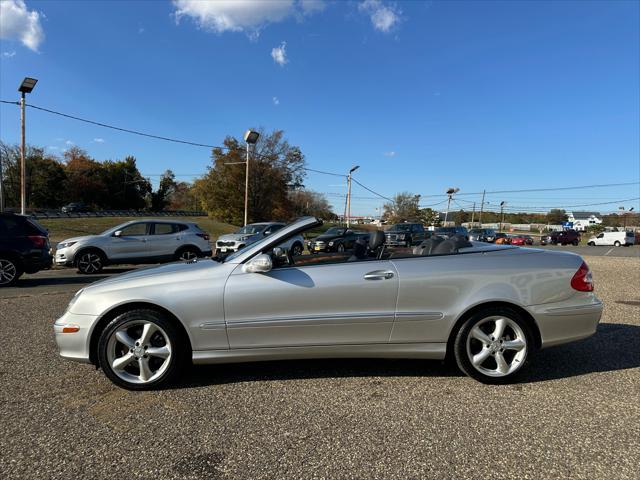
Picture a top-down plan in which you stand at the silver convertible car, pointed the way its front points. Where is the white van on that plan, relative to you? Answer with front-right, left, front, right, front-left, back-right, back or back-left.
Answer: back-right

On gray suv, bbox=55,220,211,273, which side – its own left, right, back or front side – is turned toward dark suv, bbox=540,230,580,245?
back

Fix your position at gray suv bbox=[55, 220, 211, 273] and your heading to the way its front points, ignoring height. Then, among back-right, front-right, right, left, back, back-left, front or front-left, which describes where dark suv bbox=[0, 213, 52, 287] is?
front-left

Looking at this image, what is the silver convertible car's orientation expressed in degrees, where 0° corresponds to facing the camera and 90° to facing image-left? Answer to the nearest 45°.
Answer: approximately 90°

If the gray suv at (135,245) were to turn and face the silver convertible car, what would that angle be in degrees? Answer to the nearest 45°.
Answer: approximately 90° to its left

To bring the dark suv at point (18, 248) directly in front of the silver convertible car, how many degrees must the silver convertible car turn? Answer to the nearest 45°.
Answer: approximately 45° to its right

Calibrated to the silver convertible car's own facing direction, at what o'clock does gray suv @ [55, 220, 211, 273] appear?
The gray suv is roughly at 2 o'clock from the silver convertible car.

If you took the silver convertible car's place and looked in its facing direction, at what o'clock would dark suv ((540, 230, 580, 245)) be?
The dark suv is roughly at 4 o'clock from the silver convertible car.

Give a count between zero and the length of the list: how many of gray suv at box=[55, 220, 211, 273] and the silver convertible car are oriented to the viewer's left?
2

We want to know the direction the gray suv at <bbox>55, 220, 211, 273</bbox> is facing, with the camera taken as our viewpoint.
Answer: facing to the left of the viewer

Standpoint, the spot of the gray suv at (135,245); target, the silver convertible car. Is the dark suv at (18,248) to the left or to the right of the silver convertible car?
right

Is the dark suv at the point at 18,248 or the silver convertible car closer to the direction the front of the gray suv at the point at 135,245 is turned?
the dark suv
